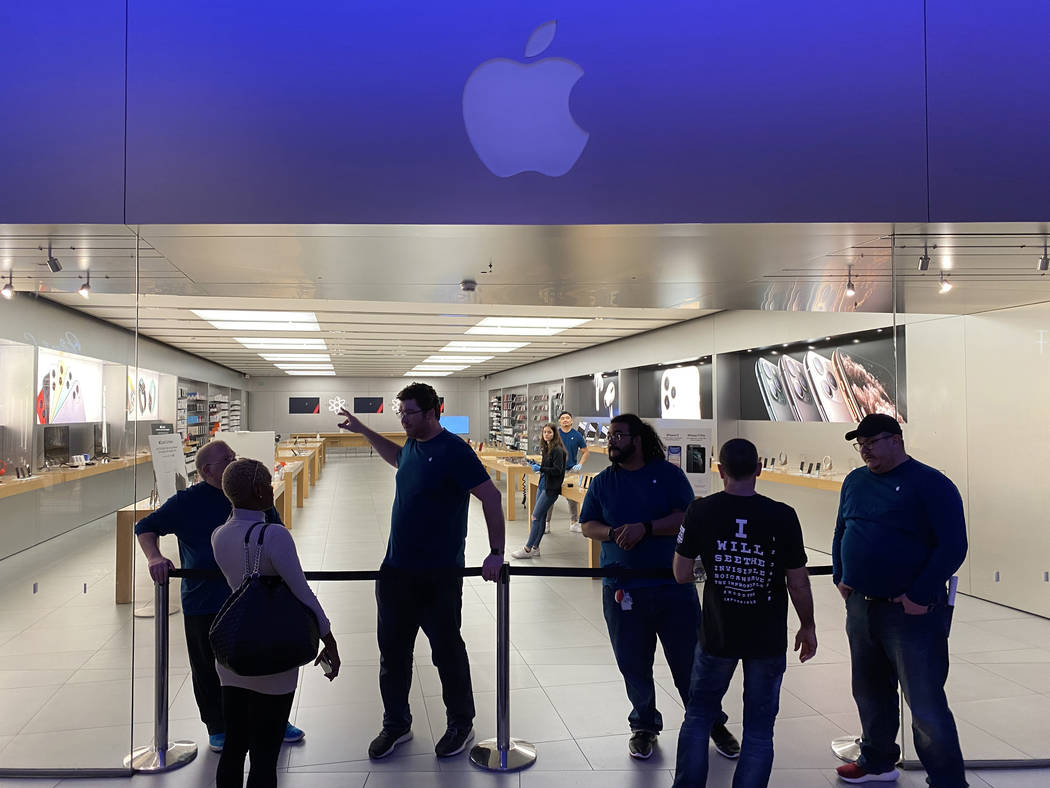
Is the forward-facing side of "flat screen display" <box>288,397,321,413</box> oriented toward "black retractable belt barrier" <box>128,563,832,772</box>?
yes

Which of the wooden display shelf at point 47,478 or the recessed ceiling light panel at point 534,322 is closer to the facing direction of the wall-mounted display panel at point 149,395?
the recessed ceiling light panel

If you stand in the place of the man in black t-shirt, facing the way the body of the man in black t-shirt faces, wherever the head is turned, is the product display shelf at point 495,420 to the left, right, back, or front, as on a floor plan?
front

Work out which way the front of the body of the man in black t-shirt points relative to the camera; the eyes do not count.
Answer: away from the camera

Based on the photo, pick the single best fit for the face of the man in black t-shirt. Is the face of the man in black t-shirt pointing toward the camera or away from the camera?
away from the camera

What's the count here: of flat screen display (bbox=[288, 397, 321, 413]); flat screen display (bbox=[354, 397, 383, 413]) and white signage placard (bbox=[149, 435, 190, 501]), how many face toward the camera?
3

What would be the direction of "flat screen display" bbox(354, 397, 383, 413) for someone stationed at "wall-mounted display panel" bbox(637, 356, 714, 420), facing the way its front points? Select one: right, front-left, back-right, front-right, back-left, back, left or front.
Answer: right

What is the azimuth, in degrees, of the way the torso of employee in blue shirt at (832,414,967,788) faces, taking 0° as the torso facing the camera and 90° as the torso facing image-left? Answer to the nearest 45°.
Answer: approximately 45°

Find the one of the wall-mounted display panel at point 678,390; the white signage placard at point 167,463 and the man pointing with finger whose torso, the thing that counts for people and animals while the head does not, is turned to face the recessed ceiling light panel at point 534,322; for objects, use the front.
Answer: the wall-mounted display panel

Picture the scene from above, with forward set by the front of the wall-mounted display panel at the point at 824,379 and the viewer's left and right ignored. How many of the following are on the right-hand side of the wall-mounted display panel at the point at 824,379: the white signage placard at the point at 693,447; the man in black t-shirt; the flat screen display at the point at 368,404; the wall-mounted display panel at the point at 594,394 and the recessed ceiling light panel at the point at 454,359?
4

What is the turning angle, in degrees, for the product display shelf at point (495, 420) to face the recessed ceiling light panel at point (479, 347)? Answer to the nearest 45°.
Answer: approximately 45° to its left

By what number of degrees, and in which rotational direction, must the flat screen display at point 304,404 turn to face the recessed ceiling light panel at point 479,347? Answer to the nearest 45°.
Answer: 0° — it already faces it

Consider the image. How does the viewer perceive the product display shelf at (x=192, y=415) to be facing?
facing the viewer and to the right of the viewer

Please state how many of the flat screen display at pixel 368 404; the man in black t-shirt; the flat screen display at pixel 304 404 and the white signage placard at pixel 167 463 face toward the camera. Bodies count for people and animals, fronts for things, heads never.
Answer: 3

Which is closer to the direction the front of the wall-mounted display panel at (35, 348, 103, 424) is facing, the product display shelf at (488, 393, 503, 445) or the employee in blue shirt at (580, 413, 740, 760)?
the employee in blue shirt

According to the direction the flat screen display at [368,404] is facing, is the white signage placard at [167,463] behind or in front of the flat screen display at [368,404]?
in front
